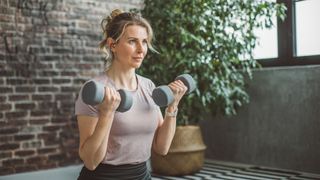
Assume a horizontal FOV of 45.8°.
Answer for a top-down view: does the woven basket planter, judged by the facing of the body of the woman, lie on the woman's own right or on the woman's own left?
on the woman's own left

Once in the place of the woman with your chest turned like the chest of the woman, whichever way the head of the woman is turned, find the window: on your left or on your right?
on your left

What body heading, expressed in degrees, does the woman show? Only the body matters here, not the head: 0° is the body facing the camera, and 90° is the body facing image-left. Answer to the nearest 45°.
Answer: approximately 315°

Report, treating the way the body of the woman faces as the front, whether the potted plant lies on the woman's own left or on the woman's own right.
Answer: on the woman's own left
